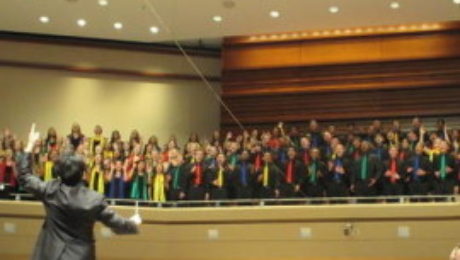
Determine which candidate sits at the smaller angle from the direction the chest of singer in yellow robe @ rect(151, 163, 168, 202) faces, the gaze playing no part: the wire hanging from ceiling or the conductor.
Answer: the conductor

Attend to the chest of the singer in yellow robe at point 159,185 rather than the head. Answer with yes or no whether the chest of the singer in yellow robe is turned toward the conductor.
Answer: yes

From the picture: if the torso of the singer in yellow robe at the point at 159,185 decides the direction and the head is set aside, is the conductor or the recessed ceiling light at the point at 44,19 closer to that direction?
the conductor

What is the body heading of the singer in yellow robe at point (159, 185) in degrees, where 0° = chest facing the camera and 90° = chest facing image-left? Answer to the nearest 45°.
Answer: approximately 0°

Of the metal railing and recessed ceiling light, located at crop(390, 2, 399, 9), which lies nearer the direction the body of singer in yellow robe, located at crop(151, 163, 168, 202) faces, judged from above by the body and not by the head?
the metal railing

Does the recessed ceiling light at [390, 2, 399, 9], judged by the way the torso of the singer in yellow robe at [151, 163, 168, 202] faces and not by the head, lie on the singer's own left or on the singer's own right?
on the singer's own left
